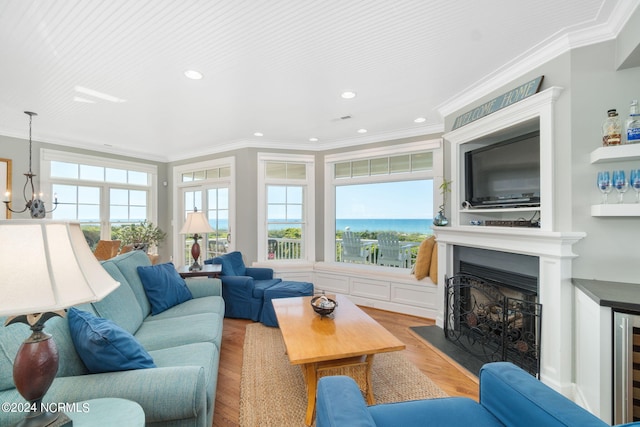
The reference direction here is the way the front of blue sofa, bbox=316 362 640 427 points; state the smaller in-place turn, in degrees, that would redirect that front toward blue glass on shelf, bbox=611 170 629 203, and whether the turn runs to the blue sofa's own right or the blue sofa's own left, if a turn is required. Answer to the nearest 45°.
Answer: approximately 90° to the blue sofa's own right

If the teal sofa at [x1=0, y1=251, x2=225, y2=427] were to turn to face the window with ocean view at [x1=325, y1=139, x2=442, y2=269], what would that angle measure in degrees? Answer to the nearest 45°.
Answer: approximately 45° to its left

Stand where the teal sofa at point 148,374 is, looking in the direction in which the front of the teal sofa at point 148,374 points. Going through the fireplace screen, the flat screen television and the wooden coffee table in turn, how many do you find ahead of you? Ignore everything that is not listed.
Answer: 3

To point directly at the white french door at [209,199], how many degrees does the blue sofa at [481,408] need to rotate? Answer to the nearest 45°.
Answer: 0° — it already faces it

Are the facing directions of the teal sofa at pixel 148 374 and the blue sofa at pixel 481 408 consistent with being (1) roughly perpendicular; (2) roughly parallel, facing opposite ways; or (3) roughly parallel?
roughly perpendicular

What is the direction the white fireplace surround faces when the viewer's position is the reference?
facing the viewer and to the left of the viewer

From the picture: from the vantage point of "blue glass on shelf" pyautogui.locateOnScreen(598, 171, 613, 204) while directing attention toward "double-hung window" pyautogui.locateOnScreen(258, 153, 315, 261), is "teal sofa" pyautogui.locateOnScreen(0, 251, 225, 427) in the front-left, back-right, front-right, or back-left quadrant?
front-left

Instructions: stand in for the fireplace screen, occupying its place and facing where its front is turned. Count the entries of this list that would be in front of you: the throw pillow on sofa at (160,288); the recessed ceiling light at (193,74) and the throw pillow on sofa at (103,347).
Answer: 3

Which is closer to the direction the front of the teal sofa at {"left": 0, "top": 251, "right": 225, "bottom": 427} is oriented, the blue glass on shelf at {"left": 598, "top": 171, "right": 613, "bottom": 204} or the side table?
the blue glass on shelf

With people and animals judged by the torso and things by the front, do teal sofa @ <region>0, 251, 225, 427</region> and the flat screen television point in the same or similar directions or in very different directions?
very different directions

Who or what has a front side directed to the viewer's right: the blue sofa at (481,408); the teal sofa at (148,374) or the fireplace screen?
the teal sofa at (148,374)

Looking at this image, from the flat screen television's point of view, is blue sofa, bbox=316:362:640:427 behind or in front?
in front

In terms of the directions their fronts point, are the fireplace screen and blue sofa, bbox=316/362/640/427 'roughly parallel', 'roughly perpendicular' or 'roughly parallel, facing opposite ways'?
roughly perpendicular

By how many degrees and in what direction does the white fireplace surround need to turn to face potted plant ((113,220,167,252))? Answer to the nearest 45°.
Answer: approximately 45° to its right

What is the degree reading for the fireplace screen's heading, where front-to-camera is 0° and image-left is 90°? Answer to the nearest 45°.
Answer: approximately 45°

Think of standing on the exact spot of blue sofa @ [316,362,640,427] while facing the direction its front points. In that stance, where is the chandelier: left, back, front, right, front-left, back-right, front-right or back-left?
front-left

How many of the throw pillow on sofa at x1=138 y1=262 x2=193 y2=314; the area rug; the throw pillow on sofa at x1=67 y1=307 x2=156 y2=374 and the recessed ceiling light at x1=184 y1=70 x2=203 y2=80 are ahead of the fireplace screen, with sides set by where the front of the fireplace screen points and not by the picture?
4

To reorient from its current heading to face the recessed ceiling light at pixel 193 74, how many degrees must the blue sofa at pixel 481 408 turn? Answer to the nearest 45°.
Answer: approximately 45° to its left

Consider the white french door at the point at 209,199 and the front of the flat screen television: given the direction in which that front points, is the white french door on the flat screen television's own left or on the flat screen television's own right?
on the flat screen television's own right

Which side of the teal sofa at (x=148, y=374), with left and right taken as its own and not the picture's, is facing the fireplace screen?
front

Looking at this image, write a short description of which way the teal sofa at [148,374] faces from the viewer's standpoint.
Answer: facing to the right of the viewer

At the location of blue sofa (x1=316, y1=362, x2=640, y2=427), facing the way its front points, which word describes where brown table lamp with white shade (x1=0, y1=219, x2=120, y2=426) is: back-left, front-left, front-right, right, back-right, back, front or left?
left
